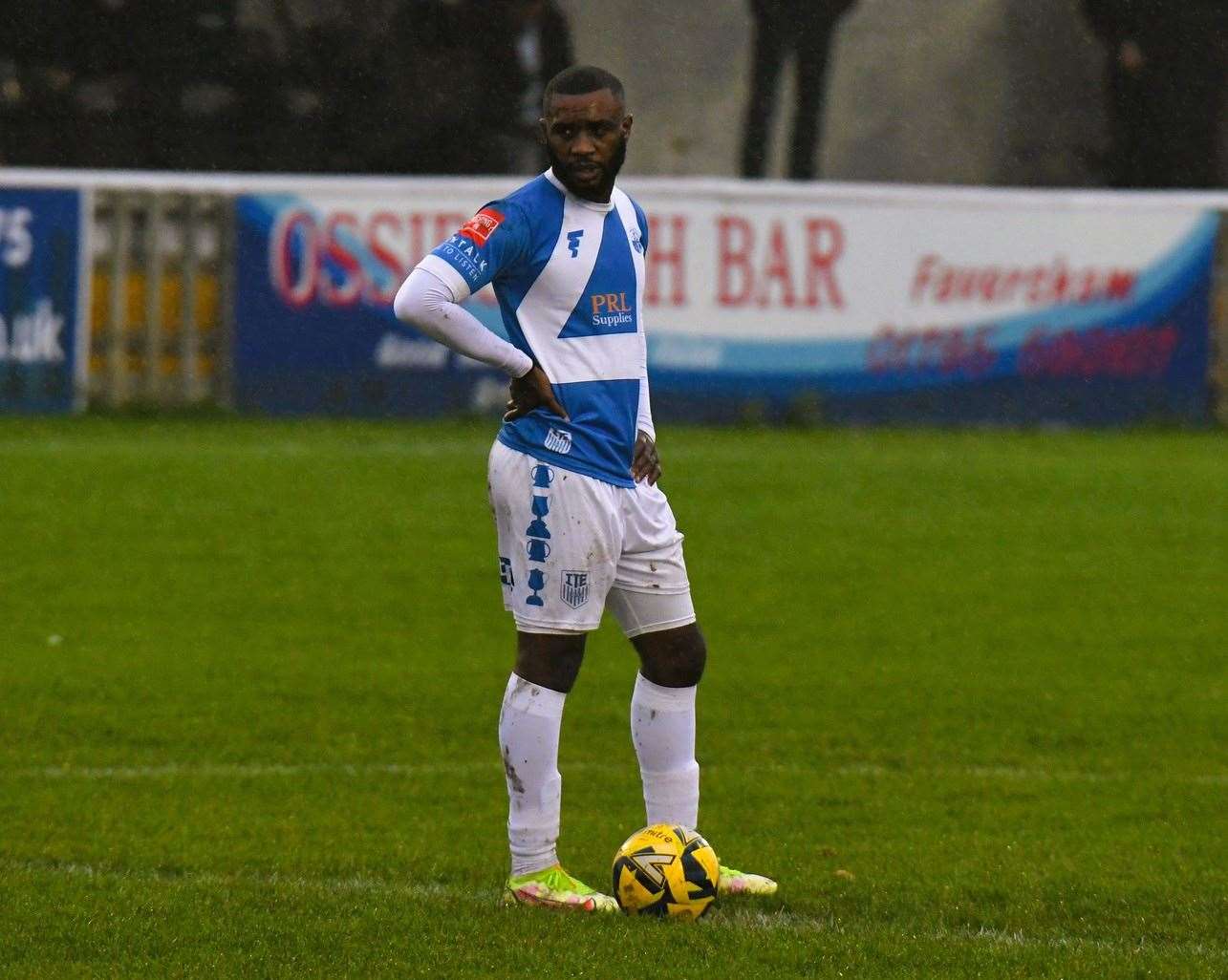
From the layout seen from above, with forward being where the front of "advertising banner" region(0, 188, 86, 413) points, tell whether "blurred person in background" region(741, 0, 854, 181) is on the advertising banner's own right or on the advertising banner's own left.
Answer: on the advertising banner's own left

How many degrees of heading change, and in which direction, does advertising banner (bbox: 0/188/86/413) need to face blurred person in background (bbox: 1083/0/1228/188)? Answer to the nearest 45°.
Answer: approximately 90° to its left

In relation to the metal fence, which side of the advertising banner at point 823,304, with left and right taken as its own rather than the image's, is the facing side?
right

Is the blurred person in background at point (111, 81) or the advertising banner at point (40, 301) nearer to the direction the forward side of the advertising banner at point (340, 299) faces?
the advertising banner

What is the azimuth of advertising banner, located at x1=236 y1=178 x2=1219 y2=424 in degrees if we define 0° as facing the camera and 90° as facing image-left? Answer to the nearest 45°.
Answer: approximately 0°

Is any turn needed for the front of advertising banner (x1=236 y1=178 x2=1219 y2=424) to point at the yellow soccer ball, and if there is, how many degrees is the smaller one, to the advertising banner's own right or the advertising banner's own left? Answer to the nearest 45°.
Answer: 0° — it already faces it

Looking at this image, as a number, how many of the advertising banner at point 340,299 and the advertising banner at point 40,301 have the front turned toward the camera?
2

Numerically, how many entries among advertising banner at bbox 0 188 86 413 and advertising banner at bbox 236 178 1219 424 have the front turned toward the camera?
2

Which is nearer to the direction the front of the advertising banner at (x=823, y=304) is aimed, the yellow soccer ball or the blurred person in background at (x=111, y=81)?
the yellow soccer ball
